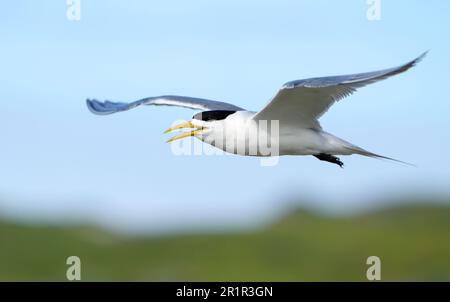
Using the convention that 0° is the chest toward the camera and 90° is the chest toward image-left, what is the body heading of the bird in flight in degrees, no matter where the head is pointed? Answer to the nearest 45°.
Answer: approximately 45°
